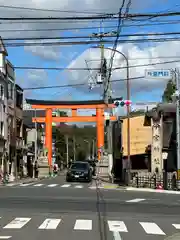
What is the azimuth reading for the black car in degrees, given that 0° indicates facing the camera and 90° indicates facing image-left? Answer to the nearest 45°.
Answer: approximately 0°

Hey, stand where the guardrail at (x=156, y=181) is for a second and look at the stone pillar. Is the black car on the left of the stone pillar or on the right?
left

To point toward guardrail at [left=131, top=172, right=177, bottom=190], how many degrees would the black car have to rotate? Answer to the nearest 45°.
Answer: approximately 45° to its left

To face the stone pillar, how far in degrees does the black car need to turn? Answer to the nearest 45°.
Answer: approximately 45° to its left
